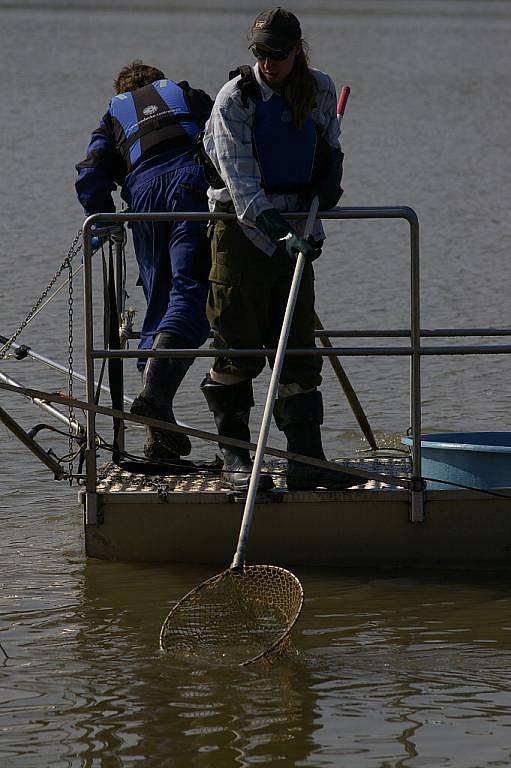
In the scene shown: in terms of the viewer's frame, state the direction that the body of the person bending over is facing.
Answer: away from the camera

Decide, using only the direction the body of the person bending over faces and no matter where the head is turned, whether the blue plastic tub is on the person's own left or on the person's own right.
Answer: on the person's own right

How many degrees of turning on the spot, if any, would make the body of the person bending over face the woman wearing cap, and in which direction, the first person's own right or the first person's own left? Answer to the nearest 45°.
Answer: approximately 135° to the first person's own right
